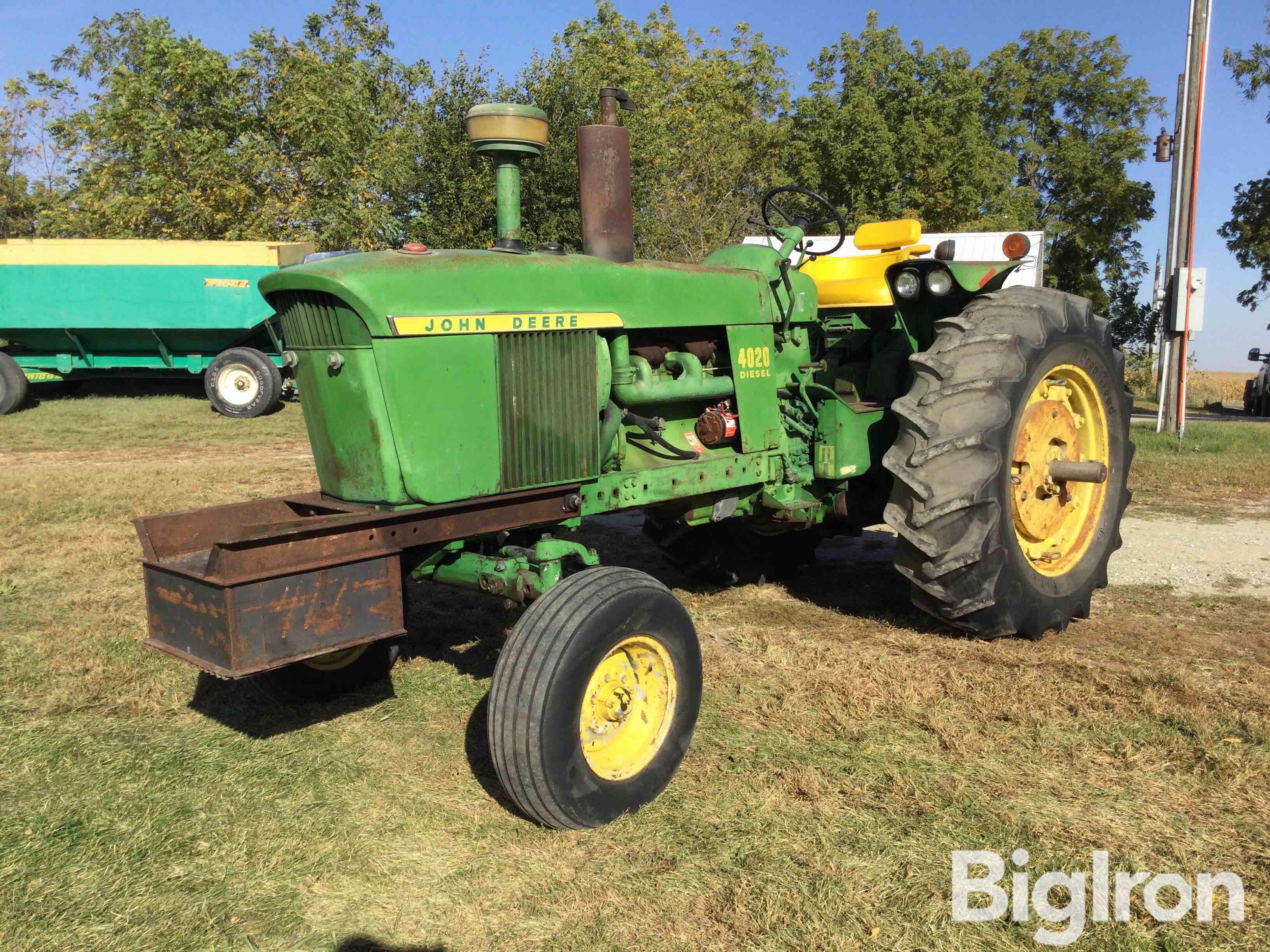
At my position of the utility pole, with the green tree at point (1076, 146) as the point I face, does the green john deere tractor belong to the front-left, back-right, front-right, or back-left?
back-left

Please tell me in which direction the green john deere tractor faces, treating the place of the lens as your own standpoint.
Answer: facing the viewer and to the left of the viewer

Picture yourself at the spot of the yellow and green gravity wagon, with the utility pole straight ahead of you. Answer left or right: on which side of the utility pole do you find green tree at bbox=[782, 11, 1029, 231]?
left

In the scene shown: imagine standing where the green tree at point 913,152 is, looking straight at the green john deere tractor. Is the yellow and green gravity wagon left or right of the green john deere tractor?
right

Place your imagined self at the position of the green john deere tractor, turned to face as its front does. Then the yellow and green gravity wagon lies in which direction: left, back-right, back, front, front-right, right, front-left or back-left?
right

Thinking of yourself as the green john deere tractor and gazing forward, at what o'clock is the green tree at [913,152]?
The green tree is roughly at 5 o'clock from the green john deere tractor.

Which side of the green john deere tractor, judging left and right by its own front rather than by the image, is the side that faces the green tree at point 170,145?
right

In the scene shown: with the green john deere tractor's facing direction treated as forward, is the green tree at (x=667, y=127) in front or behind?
behind

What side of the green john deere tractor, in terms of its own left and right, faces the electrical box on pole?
back

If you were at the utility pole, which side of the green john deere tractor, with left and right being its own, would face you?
back

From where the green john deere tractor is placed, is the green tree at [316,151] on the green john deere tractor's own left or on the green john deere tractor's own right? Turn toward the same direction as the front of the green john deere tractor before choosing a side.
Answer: on the green john deere tractor's own right

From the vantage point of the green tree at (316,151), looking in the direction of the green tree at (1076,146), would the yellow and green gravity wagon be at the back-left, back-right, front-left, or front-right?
back-right
